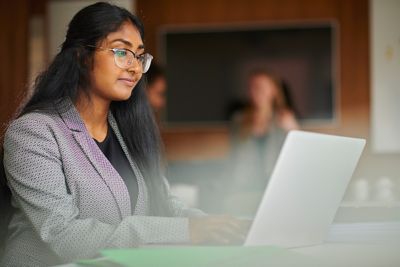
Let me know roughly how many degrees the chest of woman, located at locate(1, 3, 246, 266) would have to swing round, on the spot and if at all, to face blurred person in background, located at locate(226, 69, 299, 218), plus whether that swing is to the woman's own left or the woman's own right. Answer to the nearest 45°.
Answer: approximately 135° to the woman's own left

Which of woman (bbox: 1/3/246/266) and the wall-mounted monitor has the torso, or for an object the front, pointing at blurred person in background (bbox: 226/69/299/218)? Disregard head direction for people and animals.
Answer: the wall-mounted monitor

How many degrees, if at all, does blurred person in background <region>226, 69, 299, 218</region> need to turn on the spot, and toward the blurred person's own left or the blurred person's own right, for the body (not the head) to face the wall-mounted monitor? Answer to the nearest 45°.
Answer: approximately 180°

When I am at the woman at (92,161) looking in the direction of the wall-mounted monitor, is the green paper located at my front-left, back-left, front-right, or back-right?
back-right

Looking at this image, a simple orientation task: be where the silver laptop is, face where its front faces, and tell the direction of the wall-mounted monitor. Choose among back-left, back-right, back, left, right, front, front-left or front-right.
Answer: front-right

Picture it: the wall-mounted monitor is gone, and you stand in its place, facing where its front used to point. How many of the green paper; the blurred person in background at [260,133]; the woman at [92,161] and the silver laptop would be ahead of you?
4

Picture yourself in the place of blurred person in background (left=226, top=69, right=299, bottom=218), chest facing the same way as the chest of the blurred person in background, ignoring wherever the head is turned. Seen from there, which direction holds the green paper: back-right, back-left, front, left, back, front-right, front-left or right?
front

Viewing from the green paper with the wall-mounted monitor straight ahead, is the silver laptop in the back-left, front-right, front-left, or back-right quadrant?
front-right

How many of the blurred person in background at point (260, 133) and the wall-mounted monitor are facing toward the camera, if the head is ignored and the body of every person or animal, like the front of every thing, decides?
2

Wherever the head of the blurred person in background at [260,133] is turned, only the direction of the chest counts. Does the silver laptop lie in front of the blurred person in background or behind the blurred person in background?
in front

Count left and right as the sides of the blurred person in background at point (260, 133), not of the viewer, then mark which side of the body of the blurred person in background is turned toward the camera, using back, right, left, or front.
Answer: front

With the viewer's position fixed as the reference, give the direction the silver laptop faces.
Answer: facing away from the viewer and to the left of the viewer

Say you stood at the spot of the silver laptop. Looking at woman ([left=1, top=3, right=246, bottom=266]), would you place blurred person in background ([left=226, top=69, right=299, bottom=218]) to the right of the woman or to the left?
right
